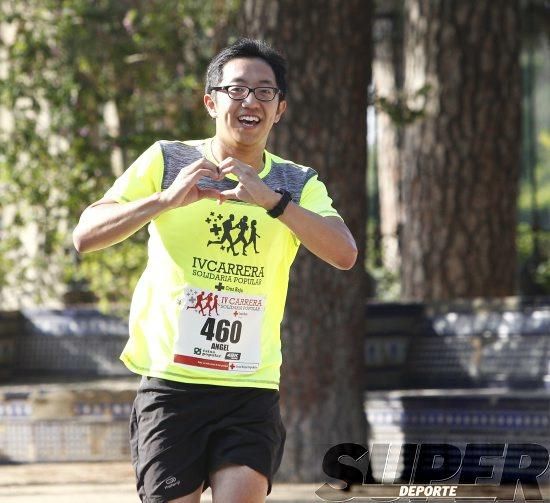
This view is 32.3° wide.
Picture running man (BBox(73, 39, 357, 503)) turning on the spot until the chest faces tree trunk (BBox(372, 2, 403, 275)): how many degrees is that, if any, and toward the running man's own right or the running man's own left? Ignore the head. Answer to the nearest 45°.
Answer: approximately 180°

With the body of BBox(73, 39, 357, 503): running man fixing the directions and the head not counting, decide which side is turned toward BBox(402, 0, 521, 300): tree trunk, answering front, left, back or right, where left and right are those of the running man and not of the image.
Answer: back

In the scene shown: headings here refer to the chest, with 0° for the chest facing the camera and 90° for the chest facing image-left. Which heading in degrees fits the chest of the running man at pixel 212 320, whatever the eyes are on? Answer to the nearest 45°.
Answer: approximately 0°

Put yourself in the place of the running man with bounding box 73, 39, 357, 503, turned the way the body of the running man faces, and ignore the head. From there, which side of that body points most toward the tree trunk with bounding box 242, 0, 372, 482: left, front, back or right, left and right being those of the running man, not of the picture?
back
